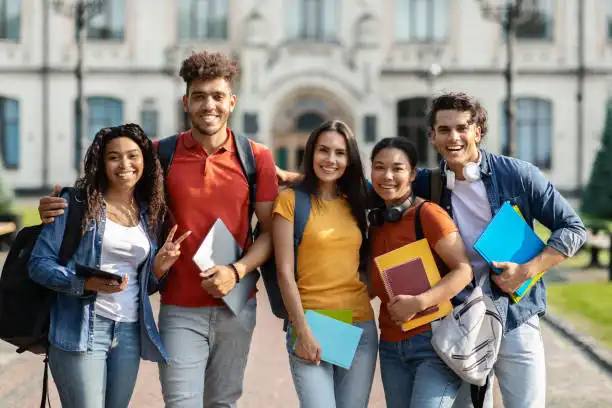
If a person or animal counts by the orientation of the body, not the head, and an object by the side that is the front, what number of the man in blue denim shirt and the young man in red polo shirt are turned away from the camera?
0

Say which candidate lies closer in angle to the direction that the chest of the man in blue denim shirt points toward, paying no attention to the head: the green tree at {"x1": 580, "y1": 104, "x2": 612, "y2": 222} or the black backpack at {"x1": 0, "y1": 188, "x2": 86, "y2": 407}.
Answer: the black backpack

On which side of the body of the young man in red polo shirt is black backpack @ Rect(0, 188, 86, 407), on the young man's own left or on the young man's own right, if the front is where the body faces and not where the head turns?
on the young man's own right

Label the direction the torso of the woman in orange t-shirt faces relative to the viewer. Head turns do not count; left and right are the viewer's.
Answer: facing the viewer and to the left of the viewer

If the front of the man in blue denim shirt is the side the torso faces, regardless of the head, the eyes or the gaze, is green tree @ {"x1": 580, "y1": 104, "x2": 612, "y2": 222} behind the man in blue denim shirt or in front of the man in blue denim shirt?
behind

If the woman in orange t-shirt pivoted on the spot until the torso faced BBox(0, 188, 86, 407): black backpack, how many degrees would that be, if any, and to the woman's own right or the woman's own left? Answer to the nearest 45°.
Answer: approximately 45° to the woman's own right

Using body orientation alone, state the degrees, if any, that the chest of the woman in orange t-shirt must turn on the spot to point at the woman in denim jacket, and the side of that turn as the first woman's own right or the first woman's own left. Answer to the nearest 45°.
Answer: approximately 45° to the first woman's own right

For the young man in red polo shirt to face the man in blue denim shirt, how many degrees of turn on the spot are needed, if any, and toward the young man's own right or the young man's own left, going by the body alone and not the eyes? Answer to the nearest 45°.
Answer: approximately 90° to the young man's own left

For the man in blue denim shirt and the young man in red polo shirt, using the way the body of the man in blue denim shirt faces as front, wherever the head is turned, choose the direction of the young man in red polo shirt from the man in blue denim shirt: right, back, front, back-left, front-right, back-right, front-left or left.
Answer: front-right
